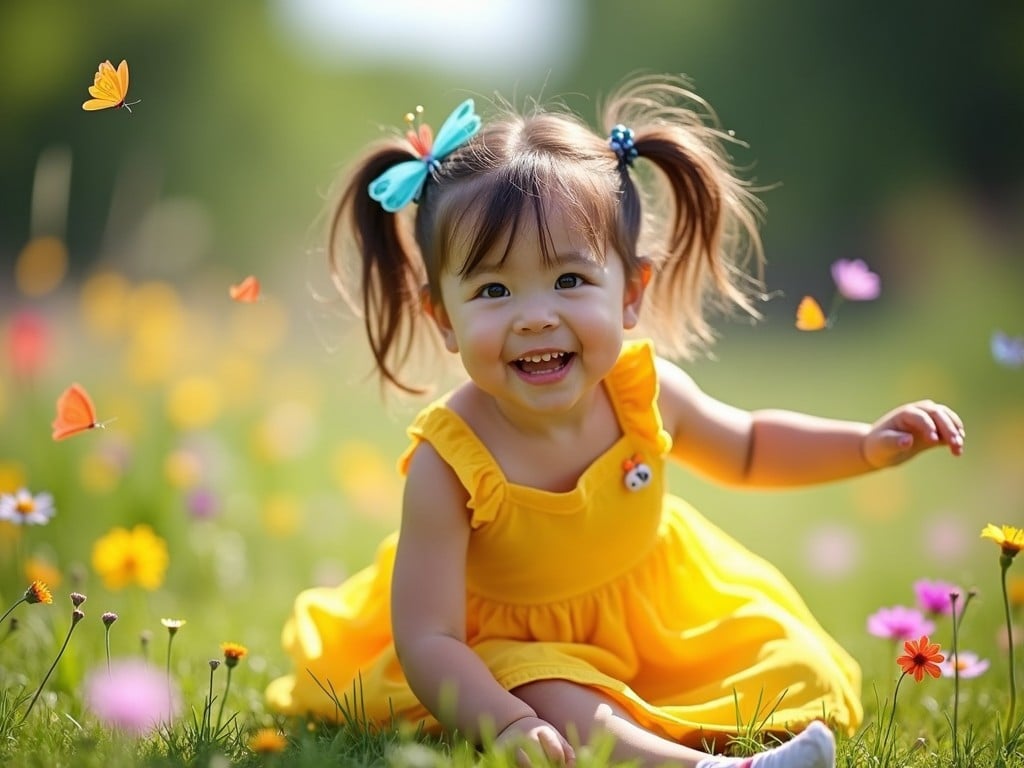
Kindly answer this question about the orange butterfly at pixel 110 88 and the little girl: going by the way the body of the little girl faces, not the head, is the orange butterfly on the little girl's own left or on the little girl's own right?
on the little girl's own right

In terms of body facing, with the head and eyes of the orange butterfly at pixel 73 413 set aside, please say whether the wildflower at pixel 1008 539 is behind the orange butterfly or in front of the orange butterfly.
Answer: in front

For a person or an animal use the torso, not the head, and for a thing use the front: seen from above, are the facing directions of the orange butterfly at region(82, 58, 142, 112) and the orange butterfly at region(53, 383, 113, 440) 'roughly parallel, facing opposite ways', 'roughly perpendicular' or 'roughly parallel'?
roughly parallel

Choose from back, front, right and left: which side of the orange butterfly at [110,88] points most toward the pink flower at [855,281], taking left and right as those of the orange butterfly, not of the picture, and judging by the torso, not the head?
front

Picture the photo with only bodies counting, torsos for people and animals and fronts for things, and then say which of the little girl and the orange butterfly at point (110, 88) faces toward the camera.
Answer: the little girl

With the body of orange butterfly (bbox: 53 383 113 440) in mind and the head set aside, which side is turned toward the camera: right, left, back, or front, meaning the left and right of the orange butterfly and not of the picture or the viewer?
right

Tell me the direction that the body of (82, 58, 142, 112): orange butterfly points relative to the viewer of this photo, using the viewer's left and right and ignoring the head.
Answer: facing to the right of the viewer

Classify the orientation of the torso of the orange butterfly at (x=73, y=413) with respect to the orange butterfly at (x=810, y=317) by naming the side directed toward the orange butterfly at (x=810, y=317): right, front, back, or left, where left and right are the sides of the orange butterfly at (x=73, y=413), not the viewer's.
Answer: front

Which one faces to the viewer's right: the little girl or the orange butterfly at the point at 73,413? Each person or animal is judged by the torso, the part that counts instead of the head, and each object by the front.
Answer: the orange butterfly

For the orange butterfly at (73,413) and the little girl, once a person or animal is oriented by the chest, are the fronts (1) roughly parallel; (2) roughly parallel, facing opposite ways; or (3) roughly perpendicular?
roughly perpendicular

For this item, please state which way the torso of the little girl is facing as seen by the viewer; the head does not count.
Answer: toward the camera

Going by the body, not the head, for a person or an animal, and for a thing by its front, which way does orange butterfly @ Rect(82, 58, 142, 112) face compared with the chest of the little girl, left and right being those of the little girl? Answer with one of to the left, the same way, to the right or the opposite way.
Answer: to the left

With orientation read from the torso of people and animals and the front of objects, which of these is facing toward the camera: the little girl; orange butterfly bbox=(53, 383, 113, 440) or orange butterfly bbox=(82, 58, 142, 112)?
the little girl

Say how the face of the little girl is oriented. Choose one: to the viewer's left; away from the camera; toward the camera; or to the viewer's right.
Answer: toward the camera
